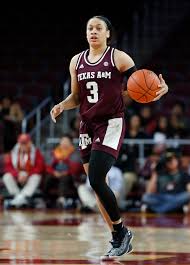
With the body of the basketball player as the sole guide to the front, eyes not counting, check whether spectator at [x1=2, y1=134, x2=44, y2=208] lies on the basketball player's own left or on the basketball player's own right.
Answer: on the basketball player's own right

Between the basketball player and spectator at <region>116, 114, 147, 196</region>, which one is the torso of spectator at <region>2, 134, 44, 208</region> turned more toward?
the basketball player

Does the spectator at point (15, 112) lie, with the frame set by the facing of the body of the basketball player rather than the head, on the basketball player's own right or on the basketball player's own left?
on the basketball player's own right

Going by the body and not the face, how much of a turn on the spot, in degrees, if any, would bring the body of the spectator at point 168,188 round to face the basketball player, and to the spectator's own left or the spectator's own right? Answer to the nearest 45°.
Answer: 0° — they already face them

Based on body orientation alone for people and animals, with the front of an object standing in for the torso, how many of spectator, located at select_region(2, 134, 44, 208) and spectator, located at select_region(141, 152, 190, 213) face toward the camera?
2

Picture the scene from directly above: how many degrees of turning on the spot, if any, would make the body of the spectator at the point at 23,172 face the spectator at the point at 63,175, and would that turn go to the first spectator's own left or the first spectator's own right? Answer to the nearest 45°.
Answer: approximately 90° to the first spectator's own left

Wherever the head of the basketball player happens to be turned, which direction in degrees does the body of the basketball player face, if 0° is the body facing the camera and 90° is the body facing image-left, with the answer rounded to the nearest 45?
approximately 45°

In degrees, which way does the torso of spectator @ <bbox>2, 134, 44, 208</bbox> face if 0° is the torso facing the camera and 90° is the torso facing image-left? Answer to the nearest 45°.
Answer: approximately 0°

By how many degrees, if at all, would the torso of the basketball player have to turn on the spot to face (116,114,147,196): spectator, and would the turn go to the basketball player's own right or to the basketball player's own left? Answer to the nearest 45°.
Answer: approximately 135° to the basketball player's own right
